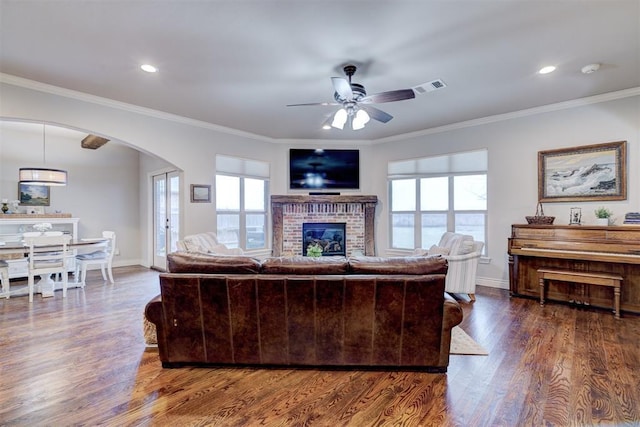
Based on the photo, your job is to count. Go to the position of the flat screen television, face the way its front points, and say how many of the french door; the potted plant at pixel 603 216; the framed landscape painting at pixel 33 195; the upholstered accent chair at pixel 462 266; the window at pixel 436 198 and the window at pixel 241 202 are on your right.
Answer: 3

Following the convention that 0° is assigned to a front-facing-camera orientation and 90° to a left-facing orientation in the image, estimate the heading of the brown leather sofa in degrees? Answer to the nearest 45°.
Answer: approximately 180°

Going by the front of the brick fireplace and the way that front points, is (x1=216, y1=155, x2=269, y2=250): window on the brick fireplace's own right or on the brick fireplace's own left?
on the brick fireplace's own right

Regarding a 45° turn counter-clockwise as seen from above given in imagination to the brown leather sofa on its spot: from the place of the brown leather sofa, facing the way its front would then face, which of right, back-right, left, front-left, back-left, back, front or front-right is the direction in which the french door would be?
front

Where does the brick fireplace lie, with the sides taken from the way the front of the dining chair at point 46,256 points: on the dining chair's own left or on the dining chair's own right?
on the dining chair's own right

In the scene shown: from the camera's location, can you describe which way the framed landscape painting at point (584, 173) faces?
facing the viewer and to the left of the viewer

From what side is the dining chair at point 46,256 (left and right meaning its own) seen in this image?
back

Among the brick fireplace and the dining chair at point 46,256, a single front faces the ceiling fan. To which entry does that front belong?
the brick fireplace

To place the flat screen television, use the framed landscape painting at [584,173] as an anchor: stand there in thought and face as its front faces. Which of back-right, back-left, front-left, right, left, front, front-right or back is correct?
front-right

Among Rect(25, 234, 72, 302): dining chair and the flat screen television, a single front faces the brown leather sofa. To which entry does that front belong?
the flat screen television

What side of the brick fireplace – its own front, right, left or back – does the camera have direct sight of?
front

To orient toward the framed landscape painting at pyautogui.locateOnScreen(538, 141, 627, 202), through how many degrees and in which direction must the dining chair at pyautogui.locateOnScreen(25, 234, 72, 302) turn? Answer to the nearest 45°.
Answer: approximately 135° to its right

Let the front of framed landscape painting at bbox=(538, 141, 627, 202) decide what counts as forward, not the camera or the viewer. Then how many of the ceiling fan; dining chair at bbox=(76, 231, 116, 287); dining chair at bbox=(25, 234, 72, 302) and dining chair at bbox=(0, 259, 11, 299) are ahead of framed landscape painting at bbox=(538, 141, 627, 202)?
4

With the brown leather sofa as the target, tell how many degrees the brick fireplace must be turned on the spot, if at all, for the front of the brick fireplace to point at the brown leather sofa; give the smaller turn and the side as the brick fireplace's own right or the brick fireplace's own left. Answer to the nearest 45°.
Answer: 0° — it already faces it

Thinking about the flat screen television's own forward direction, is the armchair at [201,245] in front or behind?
in front

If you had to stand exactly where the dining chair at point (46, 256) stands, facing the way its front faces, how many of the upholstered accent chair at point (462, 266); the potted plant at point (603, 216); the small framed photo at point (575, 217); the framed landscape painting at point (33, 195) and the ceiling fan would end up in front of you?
1
